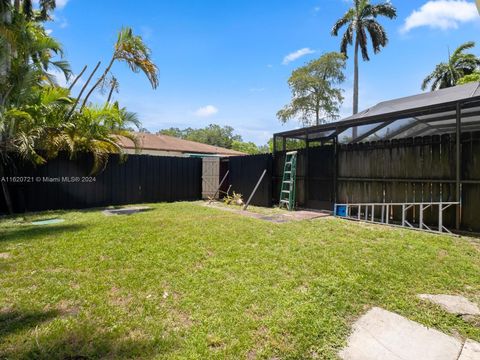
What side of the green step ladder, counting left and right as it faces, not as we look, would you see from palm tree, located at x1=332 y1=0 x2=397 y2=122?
back

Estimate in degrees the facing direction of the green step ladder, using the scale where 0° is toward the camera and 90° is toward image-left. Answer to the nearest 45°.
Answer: approximately 45°

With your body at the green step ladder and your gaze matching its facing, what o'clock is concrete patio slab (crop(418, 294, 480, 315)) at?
The concrete patio slab is roughly at 10 o'clock from the green step ladder.

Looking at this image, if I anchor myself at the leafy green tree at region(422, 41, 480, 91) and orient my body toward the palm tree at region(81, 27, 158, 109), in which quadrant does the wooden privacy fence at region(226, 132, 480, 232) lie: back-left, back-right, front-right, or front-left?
front-left

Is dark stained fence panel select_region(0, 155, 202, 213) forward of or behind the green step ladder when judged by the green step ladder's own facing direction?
forward

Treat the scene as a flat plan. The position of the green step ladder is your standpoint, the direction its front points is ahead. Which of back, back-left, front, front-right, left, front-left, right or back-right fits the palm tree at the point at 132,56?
front-right

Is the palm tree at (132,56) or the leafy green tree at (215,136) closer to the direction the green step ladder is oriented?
the palm tree

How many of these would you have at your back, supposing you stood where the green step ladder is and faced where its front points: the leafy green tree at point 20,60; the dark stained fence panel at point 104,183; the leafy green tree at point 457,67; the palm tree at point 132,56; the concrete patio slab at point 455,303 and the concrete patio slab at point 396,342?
1

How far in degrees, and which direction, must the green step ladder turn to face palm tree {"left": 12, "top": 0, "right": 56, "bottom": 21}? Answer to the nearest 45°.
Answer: approximately 45° to its right

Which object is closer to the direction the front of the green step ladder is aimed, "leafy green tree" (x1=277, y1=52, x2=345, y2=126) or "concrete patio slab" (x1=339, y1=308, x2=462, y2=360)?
the concrete patio slab

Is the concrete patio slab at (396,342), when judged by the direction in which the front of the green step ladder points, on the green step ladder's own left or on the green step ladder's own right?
on the green step ladder's own left

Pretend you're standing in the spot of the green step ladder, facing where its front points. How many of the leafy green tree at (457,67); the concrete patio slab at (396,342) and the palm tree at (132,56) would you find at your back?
1

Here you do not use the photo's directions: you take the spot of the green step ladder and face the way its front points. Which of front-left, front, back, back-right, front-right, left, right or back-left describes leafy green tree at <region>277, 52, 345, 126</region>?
back-right

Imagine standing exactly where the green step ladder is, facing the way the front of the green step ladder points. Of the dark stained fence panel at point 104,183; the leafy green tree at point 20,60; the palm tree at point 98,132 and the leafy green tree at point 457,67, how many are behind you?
1
